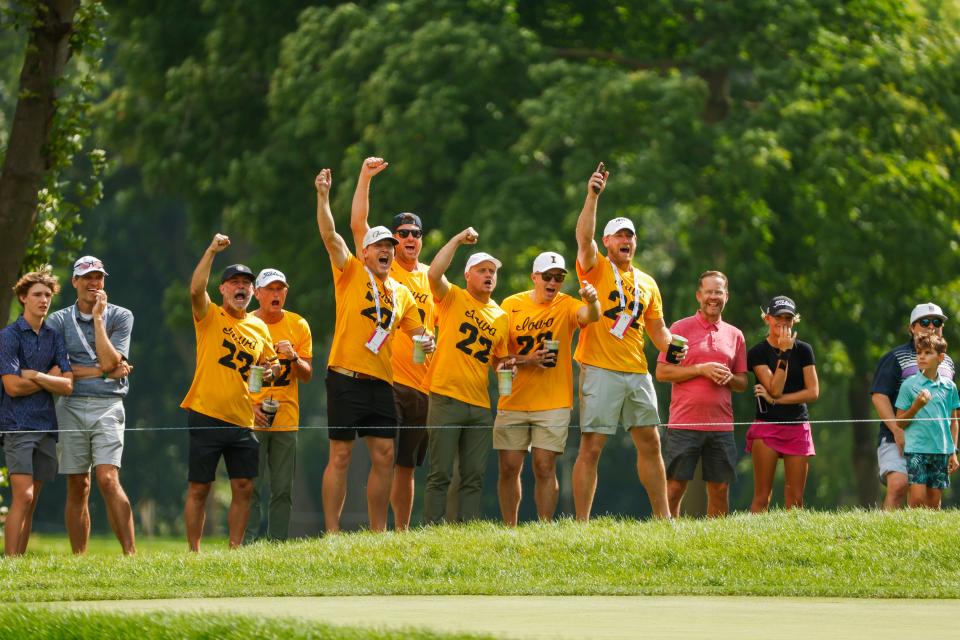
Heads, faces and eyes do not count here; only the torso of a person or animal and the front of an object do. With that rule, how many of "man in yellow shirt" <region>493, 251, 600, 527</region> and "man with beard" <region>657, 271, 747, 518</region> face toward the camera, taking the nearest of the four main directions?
2

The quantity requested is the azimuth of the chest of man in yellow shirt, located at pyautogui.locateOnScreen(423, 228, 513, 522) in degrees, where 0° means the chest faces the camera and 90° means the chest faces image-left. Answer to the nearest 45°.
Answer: approximately 315°

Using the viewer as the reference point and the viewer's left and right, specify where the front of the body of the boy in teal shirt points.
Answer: facing the viewer

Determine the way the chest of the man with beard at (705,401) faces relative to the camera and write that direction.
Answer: toward the camera

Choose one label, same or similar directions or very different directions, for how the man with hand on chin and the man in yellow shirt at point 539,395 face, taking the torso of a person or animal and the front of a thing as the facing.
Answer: same or similar directions

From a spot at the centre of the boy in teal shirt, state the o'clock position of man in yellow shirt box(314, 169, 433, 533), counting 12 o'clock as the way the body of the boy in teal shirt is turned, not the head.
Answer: The man in yellow shirt is roughly at 2 o'clock from the boy in teal shirt.

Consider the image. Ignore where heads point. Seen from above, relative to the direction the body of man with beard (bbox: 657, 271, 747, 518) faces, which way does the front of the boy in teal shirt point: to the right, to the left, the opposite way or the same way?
the same way

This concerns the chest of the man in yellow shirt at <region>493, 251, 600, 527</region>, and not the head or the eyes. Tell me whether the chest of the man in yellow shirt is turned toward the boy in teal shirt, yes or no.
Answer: no

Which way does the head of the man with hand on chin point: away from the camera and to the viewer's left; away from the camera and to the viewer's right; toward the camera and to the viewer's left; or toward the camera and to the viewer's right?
toward the camera and to the viewer's right

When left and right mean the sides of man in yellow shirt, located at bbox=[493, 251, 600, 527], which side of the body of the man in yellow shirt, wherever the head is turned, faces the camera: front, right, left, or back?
front

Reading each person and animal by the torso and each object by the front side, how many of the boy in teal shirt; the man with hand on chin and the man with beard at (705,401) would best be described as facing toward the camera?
3

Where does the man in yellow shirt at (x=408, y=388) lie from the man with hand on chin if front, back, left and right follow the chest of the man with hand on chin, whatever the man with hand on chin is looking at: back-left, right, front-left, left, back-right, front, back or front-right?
left

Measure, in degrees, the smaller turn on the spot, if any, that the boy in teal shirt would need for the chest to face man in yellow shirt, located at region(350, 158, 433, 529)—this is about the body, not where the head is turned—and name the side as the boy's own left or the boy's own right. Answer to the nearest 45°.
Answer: approximately 90° to the boy's own right

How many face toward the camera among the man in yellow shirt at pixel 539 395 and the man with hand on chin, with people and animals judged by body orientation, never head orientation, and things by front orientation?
2

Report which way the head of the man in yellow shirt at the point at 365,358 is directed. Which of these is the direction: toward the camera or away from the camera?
toward the camera
